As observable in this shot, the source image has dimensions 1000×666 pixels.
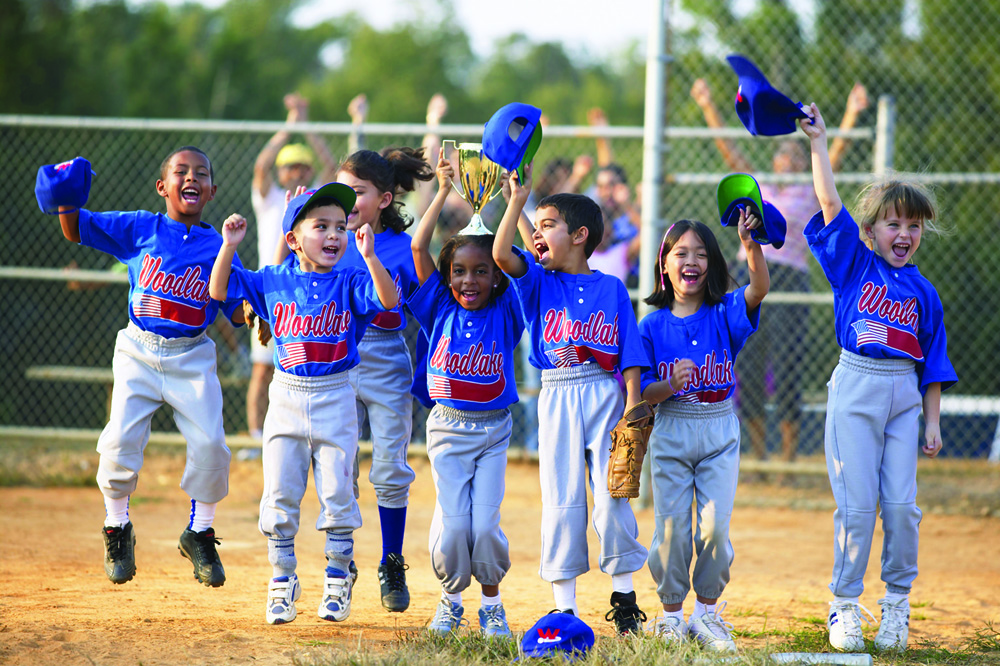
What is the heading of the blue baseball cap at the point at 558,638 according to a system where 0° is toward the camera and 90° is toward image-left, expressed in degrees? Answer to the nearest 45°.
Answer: approximately 45°

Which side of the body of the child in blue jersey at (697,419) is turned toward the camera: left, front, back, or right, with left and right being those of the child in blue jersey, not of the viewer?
front

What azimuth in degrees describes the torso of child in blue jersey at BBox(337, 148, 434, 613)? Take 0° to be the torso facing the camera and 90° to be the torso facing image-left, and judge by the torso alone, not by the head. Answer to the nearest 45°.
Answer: approximately 45°

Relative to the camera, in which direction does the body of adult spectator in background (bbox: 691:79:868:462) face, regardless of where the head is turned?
toward the camera

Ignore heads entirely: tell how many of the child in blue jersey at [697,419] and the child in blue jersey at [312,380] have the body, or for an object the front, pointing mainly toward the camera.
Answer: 2

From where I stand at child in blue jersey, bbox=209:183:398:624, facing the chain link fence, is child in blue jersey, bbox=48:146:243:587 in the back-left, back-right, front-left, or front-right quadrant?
front-left

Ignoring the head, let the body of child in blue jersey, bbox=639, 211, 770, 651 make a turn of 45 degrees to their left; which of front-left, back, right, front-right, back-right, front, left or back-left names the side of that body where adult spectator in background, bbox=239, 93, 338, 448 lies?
back

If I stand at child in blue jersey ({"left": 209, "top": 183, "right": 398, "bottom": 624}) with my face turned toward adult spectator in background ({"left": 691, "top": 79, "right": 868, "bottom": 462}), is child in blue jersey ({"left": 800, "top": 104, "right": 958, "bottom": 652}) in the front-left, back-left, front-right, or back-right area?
front-right

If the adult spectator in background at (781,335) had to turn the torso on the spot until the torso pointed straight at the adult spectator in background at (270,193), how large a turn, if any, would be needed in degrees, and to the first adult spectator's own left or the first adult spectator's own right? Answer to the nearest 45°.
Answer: approximately 90° to the first adult spectator's own right

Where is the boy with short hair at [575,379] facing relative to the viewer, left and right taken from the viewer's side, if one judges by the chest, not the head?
facing the viewer

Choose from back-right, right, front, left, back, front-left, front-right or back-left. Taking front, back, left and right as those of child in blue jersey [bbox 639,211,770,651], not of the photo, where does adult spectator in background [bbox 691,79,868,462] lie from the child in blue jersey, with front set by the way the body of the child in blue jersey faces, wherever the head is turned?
back

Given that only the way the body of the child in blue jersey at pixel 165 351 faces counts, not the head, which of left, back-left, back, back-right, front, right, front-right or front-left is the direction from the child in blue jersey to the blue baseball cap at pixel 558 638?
front-left

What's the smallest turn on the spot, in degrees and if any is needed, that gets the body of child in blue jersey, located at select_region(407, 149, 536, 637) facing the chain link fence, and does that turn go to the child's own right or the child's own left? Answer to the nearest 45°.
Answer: approximately 135° to the child's own right
